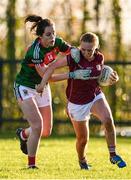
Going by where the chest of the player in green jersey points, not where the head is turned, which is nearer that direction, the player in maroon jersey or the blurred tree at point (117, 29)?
the player in maroon jersey

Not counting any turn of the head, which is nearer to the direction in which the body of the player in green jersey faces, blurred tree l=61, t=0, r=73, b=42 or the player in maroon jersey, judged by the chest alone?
the player in maroon jersey

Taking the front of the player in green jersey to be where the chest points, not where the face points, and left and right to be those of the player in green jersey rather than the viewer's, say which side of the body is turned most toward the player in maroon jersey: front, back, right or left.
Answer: front

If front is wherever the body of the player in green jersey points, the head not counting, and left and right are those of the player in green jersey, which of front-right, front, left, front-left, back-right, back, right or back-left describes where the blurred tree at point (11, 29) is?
back-left

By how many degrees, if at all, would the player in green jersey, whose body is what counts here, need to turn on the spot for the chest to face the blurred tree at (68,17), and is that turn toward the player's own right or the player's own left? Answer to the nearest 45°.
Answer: approximately 135° to the player's own left

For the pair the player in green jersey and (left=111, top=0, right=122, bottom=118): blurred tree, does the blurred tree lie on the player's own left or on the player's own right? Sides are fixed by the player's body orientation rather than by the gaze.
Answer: on the player's own left

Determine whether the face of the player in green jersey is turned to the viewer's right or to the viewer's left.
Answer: to the viewer's right

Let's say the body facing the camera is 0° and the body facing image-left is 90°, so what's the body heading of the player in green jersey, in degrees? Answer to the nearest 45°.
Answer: approximately 315°
